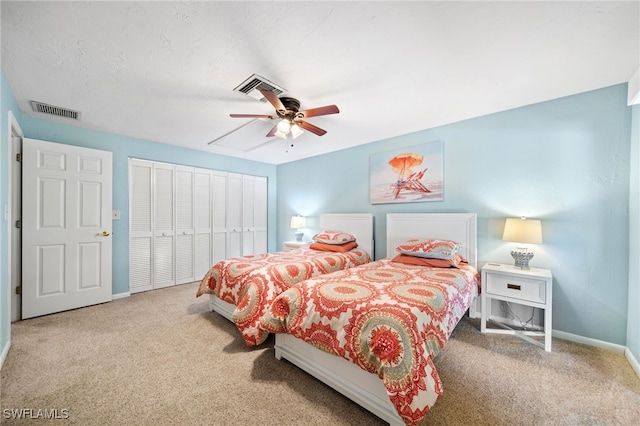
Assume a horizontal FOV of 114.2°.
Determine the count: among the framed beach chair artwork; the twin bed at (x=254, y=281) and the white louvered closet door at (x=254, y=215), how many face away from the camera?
0

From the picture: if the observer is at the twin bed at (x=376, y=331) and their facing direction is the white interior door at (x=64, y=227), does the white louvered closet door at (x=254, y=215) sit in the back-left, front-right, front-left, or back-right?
front-right

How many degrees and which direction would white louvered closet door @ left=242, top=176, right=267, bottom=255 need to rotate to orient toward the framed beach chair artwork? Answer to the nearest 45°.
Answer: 0° — it already faces it

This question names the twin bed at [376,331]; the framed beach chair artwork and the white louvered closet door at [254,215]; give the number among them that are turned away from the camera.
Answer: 0

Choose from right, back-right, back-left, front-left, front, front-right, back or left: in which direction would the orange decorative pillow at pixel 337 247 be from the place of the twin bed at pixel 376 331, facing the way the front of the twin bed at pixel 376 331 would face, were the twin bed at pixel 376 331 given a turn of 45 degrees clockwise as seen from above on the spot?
right

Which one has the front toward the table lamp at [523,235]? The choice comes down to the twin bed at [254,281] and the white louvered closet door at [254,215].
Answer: the white louvered closet door

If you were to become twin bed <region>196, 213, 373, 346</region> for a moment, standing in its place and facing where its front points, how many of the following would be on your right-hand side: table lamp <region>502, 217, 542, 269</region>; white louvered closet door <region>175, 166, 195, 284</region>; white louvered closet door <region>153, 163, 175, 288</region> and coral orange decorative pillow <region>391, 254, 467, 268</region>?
2

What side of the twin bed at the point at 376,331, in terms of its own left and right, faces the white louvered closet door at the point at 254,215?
right

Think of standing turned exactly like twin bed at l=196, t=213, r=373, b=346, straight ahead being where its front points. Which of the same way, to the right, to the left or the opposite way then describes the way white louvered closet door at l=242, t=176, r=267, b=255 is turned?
to the left

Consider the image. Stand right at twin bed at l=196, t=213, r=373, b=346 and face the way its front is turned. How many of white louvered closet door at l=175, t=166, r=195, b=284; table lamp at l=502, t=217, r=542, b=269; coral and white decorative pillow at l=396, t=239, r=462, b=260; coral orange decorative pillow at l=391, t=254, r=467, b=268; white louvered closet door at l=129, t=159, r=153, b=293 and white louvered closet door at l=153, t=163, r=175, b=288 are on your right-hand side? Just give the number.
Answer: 3

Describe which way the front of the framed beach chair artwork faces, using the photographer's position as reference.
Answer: facing the viewer and to the left of the viewer

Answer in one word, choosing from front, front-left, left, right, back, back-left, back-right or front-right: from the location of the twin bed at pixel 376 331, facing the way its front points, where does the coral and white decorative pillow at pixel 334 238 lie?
back-right

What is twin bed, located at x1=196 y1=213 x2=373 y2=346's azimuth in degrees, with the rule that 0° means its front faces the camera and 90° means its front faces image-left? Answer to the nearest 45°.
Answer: approximately 45°
